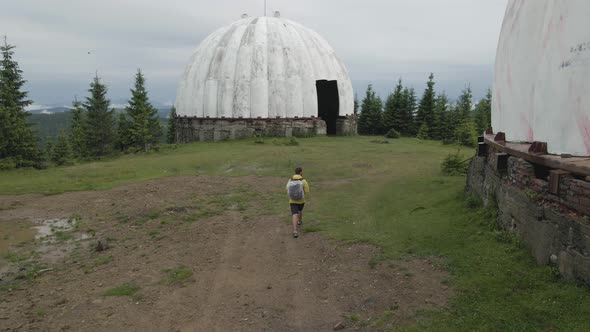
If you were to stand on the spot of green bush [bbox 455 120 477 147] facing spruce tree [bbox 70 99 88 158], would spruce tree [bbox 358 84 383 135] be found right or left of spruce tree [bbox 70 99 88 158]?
right

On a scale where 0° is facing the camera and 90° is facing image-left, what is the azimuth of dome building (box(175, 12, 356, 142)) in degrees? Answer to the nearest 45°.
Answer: approximately 315°

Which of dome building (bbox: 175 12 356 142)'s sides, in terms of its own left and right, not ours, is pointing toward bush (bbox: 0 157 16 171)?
right

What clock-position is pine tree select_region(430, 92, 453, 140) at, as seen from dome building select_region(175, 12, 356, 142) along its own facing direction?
The pine tree is roughly at 10 o'clock from the dome building.

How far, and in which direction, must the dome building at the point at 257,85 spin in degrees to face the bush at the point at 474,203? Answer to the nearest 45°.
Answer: approximately 45° to its right

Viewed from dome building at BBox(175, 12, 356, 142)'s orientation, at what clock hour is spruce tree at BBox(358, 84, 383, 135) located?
The spruce tree is roughly at 9 o'clock from the dome building.

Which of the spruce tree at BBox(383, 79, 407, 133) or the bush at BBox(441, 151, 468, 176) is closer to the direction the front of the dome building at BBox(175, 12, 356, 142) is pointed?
the bush

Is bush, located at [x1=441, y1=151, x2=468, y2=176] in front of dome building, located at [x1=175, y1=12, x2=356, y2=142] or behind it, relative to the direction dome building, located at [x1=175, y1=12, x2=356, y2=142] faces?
in front

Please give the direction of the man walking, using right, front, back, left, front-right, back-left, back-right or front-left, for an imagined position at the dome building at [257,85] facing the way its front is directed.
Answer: front-right
